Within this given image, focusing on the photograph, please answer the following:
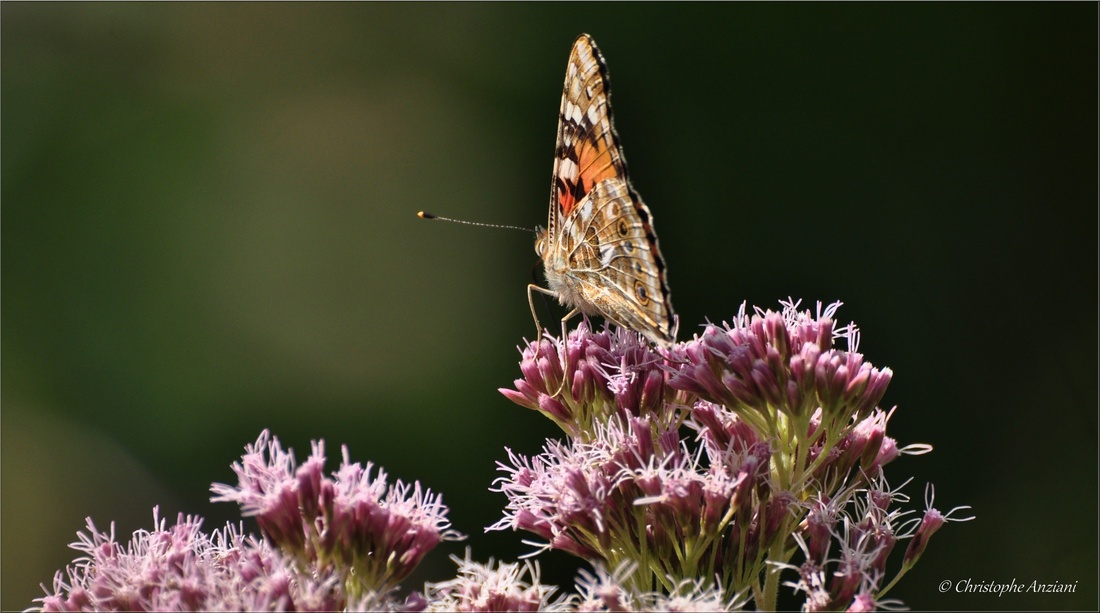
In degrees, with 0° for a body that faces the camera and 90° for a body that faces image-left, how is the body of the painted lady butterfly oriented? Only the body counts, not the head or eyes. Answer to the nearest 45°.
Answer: approximately 45°
